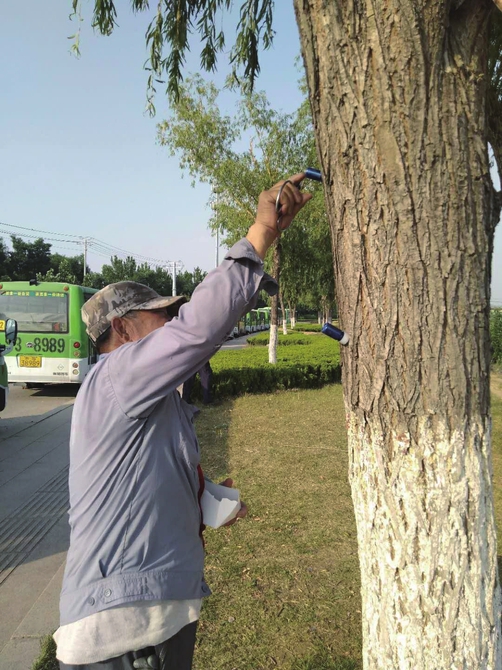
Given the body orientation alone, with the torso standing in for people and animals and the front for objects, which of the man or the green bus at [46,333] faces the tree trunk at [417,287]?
the man

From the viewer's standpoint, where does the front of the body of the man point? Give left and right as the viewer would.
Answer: facing to the right of the viewer

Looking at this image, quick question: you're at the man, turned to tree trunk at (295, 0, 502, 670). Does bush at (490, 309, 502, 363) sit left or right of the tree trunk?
left

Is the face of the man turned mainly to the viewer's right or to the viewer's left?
to the viewer's right

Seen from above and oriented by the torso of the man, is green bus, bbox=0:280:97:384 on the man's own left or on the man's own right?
on the man's own left

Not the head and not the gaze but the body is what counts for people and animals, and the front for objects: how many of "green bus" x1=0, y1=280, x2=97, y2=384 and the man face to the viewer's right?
1

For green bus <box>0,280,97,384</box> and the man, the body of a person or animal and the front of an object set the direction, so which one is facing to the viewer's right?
the man

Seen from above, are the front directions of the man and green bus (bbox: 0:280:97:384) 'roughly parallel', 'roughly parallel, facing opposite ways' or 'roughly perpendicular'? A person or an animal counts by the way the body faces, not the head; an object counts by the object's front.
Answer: roughly perpendicular
